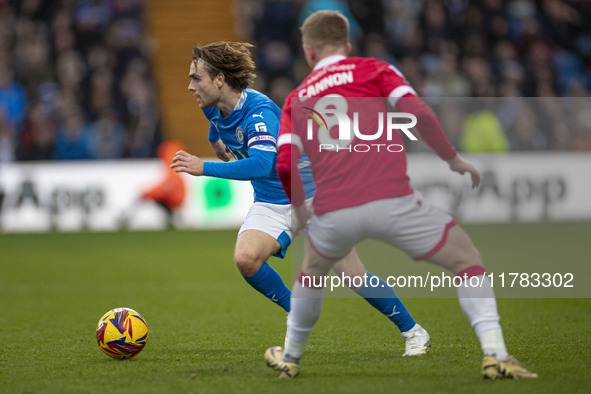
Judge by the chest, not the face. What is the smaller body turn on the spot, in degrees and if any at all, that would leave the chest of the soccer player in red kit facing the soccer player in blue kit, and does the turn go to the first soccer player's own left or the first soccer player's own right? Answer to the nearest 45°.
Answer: approximately 45° to the first soccer player's own left

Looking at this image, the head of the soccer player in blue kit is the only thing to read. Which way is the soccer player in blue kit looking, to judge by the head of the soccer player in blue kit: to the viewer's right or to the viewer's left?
to the viewer's left

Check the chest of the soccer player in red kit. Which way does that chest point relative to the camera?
away from the camera

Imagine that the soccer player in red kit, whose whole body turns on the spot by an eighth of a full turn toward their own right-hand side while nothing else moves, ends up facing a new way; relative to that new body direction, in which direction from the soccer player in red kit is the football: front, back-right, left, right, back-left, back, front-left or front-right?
left
